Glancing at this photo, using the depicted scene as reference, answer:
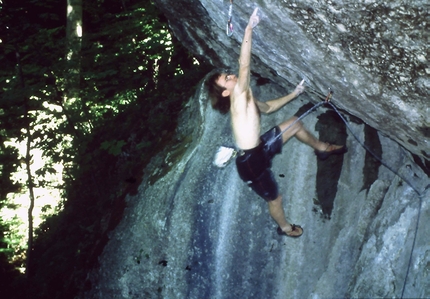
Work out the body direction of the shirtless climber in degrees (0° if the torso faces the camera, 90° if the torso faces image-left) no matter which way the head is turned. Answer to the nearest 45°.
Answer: approximately 270°
